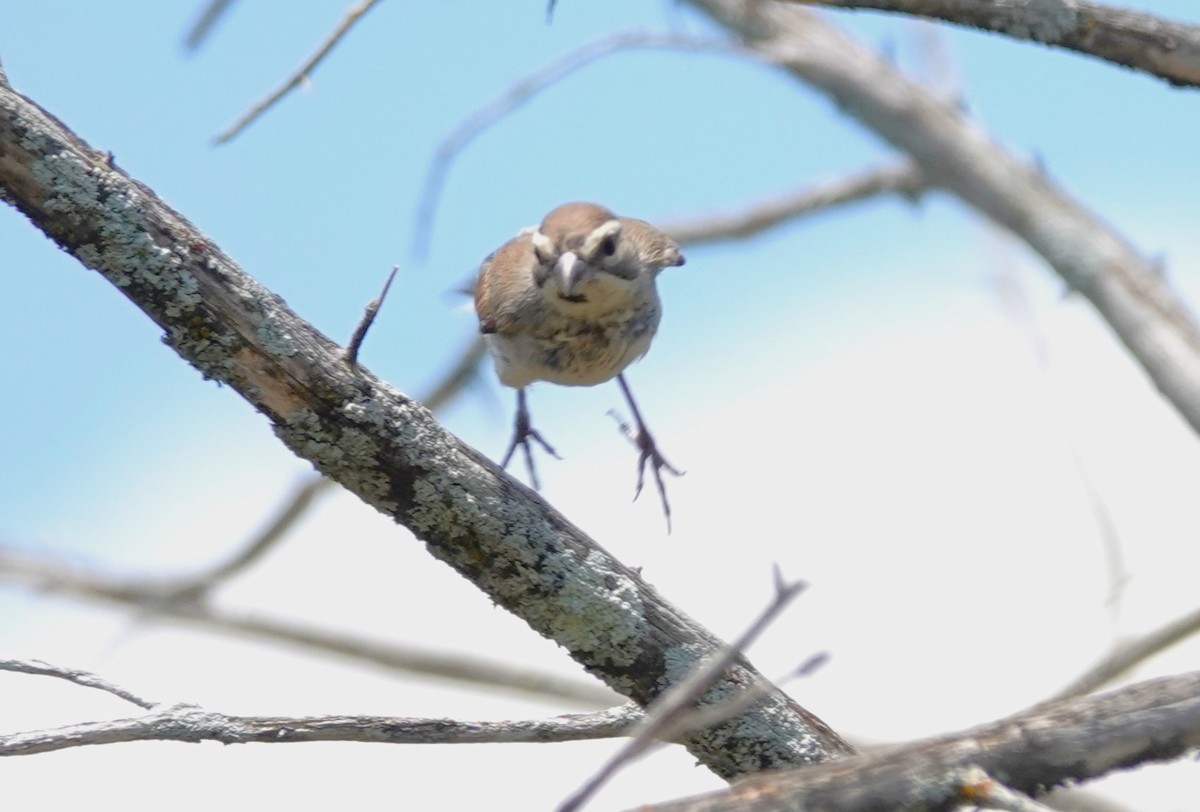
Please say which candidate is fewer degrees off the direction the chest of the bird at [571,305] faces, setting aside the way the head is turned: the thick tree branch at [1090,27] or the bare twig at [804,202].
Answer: the thick tree branch

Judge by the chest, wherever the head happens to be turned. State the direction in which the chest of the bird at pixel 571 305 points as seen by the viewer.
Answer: toward the camera

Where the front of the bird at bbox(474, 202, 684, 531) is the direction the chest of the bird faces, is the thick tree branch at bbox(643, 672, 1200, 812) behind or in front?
in front

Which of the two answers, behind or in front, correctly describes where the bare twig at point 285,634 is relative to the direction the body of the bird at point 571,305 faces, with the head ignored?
behind
